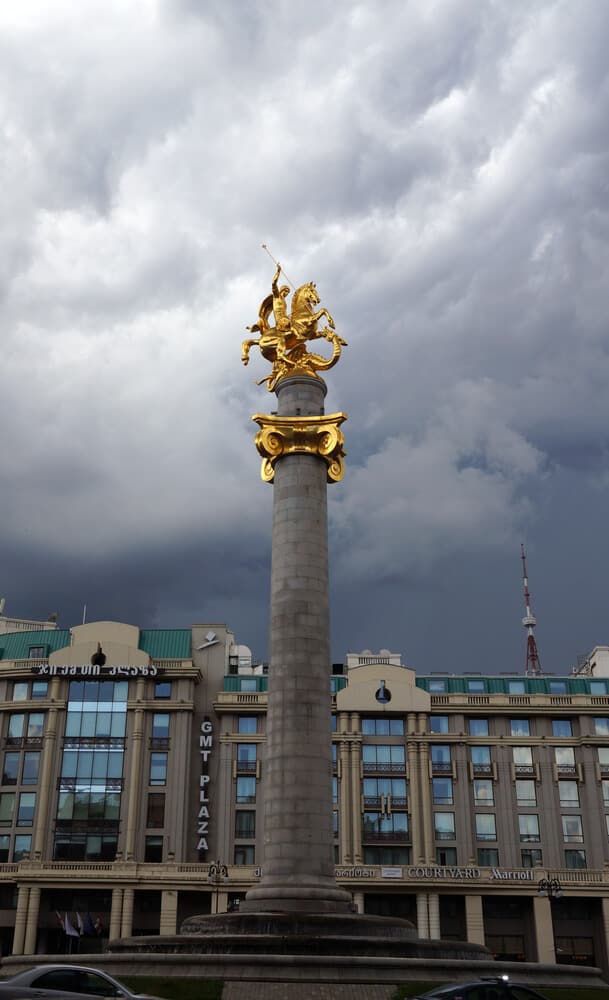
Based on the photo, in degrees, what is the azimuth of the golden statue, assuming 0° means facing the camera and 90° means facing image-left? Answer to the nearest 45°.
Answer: approximately 270°
